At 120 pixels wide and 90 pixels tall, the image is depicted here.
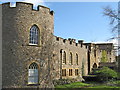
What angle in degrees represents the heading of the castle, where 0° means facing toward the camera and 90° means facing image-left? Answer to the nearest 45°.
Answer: approximately 315°

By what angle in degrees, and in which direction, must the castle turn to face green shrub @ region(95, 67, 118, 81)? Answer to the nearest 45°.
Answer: approximately 90° to its left
